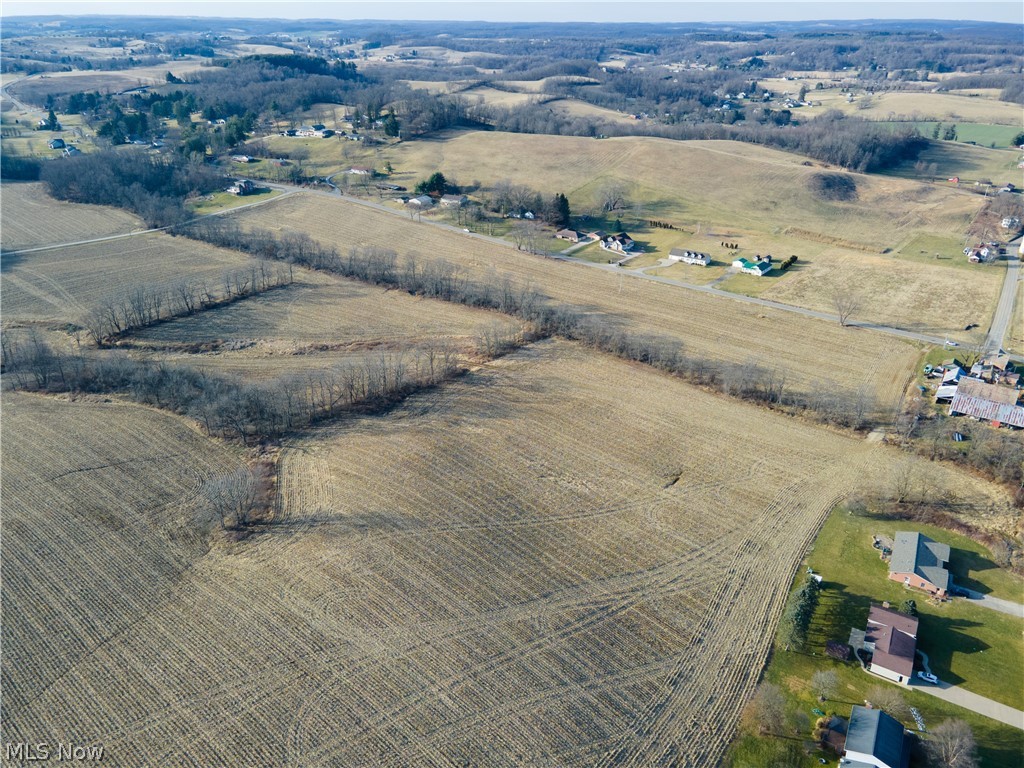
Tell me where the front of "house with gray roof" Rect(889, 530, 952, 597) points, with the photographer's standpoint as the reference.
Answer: facing to the right of the viewer

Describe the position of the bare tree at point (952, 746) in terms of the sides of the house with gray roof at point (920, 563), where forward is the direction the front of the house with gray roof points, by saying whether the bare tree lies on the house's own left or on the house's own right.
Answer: on the house's own right

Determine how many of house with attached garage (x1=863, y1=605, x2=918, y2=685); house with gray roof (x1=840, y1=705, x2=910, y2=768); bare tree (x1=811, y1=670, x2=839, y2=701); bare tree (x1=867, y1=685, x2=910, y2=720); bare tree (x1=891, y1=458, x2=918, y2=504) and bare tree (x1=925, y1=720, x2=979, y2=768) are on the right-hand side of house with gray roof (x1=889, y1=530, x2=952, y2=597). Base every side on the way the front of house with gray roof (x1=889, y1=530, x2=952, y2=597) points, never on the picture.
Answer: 5

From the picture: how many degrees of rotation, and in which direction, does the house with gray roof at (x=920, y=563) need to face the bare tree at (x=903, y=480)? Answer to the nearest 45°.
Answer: approximately 90° to its left

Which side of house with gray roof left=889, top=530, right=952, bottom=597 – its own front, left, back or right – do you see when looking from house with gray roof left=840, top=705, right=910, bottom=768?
right

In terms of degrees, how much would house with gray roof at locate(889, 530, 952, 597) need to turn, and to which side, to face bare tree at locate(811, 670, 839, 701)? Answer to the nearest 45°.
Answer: approximately 90° to its right

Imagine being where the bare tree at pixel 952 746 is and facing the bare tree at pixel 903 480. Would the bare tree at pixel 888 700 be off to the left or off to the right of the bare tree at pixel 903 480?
left

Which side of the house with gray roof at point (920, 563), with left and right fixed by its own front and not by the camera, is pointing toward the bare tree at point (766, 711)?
right
